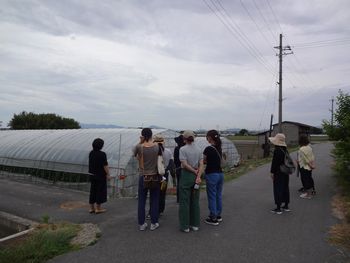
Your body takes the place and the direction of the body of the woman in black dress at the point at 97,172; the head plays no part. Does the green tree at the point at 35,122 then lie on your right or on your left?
on your left

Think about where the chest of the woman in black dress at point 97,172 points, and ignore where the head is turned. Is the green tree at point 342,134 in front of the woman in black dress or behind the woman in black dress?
in front

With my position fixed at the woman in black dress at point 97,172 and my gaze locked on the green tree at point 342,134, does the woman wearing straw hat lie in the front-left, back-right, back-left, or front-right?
front-right

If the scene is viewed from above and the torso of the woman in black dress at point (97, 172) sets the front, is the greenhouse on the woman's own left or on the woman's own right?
on the woman's own left
